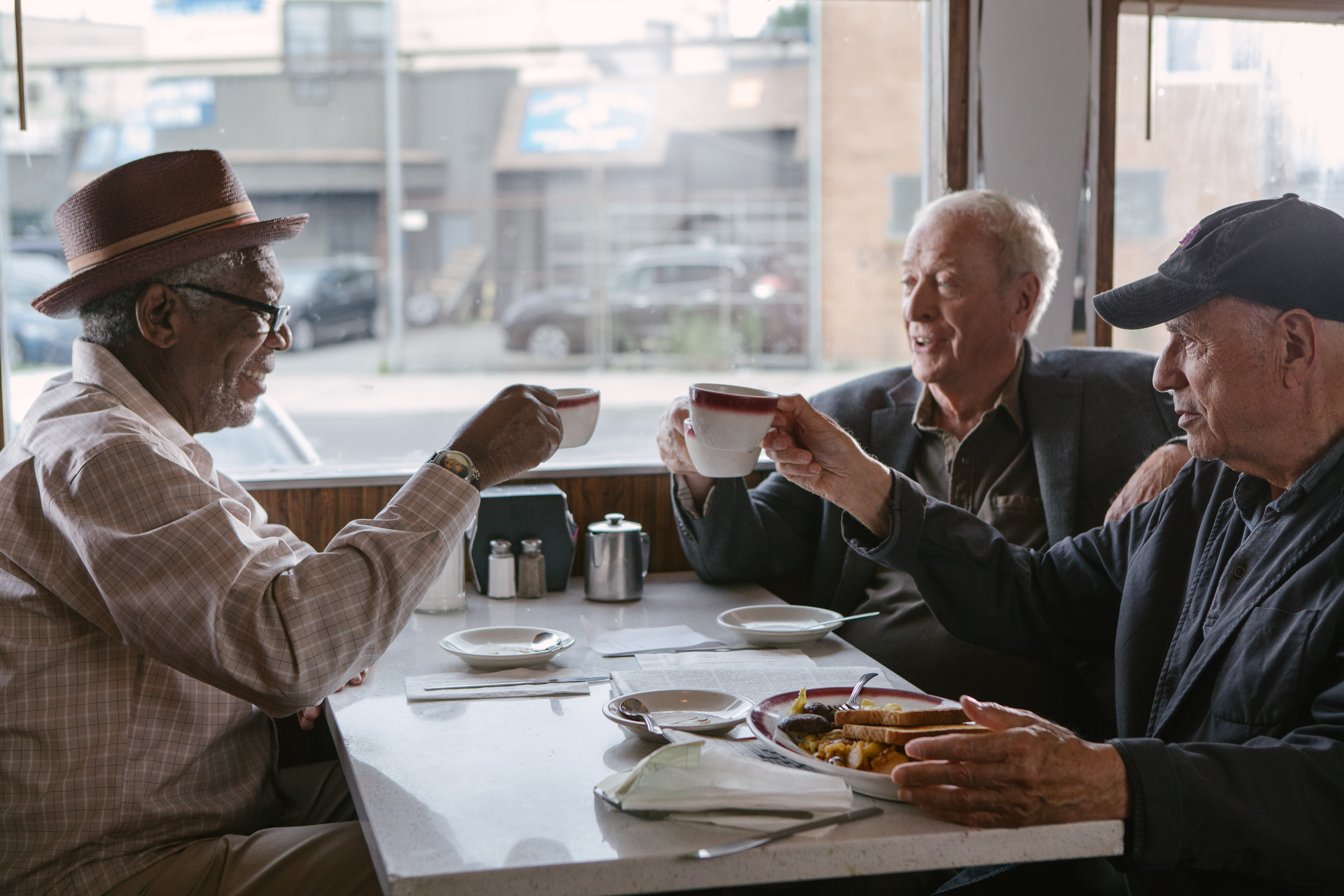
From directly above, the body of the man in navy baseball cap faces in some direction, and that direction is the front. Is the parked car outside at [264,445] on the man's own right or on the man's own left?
on the man's own right

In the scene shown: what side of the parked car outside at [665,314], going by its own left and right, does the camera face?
left

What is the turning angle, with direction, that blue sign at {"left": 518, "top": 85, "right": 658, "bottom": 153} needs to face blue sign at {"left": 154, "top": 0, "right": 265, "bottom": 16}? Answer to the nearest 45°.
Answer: approximately 45° to its right

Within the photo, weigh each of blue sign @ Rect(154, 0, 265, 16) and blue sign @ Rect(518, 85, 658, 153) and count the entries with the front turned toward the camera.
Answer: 2

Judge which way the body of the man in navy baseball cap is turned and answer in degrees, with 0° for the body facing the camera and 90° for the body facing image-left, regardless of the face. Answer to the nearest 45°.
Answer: approximately 45°

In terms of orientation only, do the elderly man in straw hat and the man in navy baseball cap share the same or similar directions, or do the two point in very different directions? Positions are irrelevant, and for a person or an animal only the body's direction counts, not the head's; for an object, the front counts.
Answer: very different directions

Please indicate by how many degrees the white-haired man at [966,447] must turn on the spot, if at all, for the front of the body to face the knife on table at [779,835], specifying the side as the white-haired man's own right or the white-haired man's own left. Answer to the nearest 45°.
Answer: approximately 45° to the white-haired man's own left

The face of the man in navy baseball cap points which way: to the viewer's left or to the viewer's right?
to the viewer's left
